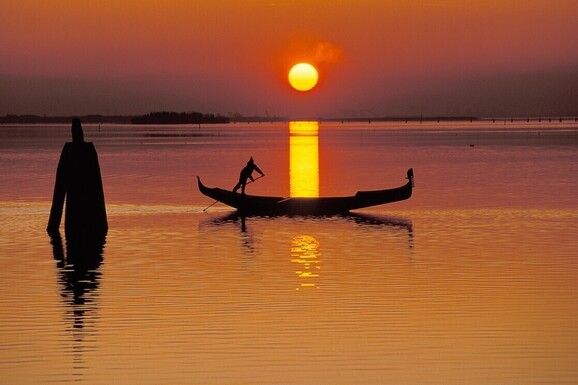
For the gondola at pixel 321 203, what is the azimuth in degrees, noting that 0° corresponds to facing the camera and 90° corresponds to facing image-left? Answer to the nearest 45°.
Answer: approximately 270°
